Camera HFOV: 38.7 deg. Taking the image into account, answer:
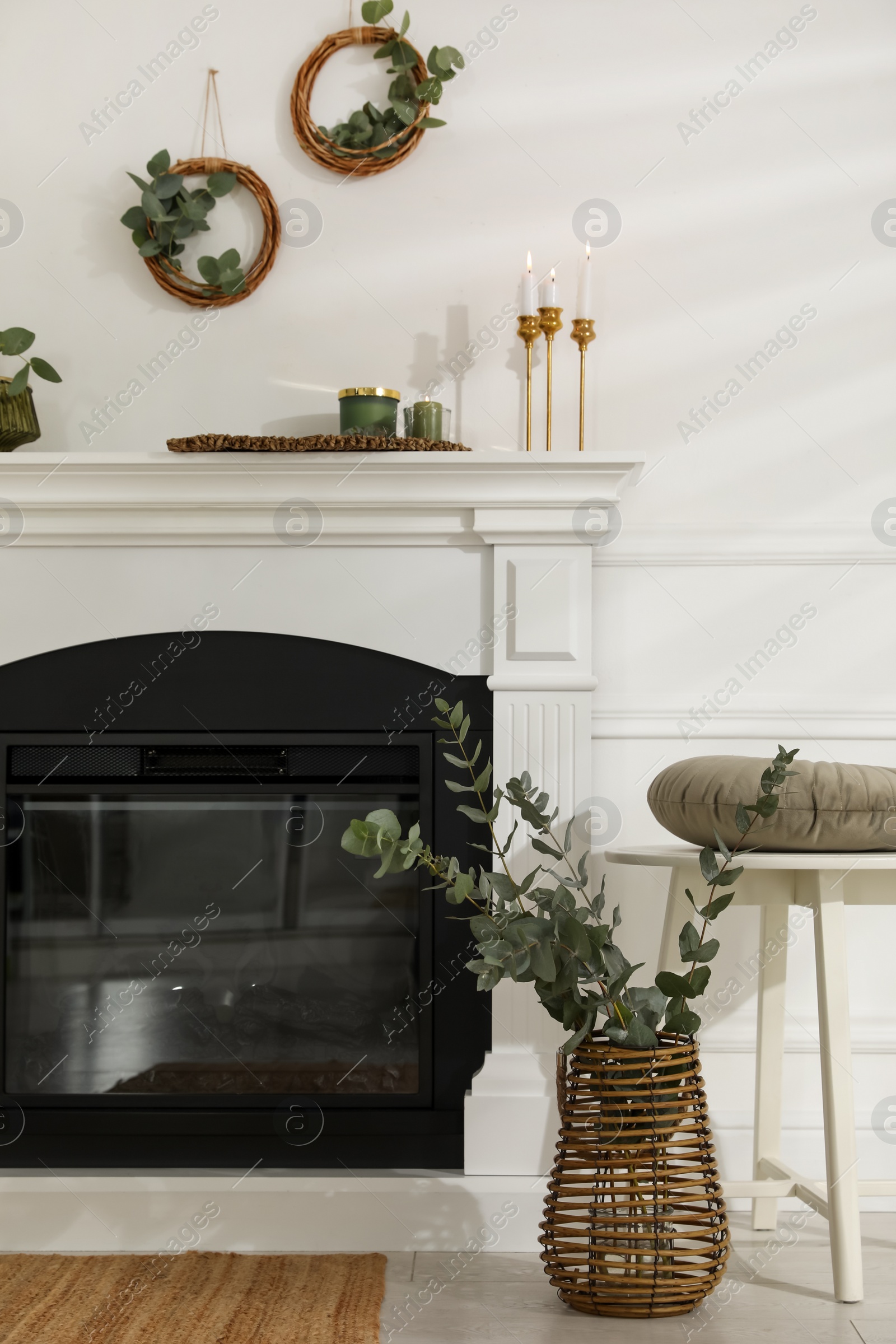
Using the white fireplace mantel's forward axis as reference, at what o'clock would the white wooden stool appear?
The white wooden stool is roughly at 10 o'clock from the white fireplace mantel.

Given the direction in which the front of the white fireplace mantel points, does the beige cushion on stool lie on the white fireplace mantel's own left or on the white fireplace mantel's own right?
on the white fireplace mantel's own left

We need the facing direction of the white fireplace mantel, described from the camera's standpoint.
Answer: facing the viewer
